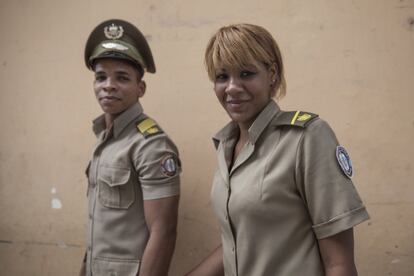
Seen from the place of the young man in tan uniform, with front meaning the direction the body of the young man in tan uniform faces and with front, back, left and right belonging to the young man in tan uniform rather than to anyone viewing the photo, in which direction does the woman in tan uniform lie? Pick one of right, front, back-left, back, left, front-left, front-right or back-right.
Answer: left

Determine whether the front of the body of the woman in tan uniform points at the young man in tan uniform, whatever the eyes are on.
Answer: no

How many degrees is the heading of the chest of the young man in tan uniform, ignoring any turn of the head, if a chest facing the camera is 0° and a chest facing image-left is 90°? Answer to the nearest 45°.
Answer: approximately 45°

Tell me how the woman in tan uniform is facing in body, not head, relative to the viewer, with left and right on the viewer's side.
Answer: facing the viewer and to the left of the viewer

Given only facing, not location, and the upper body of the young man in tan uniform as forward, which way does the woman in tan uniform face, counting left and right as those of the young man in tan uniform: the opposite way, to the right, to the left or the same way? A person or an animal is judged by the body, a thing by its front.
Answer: the same way
